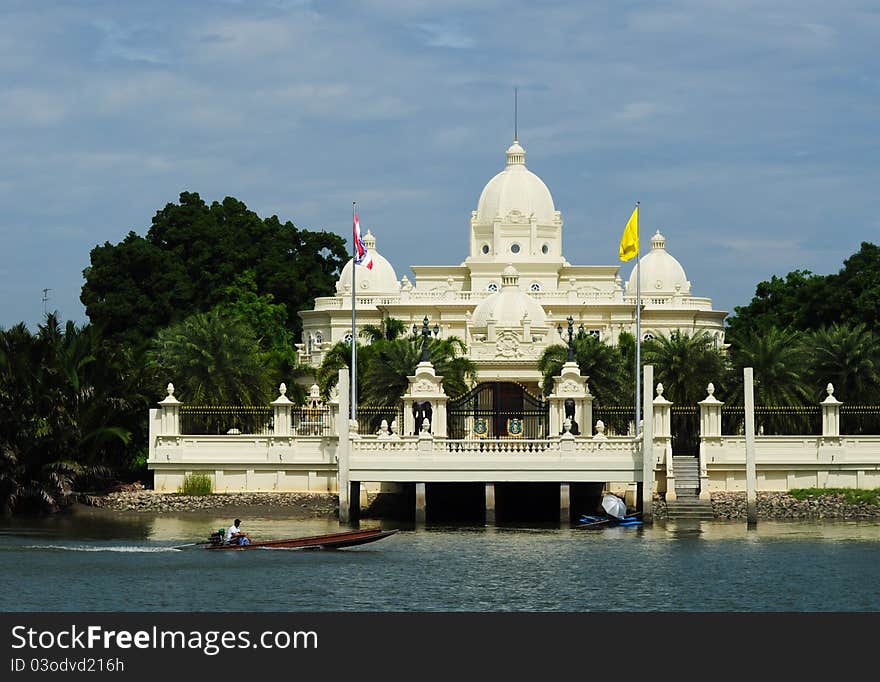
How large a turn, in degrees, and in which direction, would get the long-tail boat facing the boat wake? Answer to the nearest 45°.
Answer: approximately 180°

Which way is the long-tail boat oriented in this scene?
to the viewer's right
